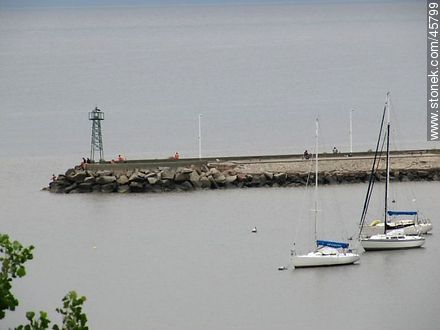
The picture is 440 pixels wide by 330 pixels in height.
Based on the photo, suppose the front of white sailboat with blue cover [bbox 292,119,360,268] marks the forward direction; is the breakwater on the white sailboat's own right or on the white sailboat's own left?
on the white sailboat's own right

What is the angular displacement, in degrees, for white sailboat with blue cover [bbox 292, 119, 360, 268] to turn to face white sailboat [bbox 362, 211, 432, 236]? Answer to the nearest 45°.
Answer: approximately 135° to its right

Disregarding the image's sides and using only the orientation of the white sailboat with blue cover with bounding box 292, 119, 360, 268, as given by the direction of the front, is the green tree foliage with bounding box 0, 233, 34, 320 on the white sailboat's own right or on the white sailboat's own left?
on the white sailboat's own left

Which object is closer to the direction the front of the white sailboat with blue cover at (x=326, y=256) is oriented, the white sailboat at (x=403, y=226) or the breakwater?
the breakwater

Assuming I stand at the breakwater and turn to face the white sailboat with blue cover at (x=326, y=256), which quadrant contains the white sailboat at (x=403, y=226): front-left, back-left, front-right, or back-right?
front-left

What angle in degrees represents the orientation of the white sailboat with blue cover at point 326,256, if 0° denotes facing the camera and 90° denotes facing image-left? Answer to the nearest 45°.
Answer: approximately 90°

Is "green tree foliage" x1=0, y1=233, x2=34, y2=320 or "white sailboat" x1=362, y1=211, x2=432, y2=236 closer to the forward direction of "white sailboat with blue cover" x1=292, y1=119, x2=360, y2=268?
the green tree foliage
